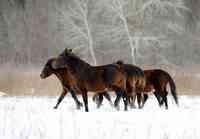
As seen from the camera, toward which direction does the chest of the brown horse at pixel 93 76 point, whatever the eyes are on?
to the viewer's left

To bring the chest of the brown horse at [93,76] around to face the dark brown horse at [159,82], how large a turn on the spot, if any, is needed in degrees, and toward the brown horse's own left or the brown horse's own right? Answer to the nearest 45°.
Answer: approximately 135° to the brown horse's own right

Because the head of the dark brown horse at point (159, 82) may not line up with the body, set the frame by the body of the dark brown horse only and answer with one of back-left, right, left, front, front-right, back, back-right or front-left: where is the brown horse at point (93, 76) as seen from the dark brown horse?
front-left

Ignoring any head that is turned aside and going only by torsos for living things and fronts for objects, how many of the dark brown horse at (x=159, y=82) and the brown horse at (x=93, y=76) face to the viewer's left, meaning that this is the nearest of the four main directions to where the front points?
2

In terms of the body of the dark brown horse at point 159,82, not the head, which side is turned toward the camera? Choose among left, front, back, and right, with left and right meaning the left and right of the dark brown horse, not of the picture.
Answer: left

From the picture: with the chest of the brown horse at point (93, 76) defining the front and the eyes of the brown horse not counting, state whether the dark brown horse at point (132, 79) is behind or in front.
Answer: behind
